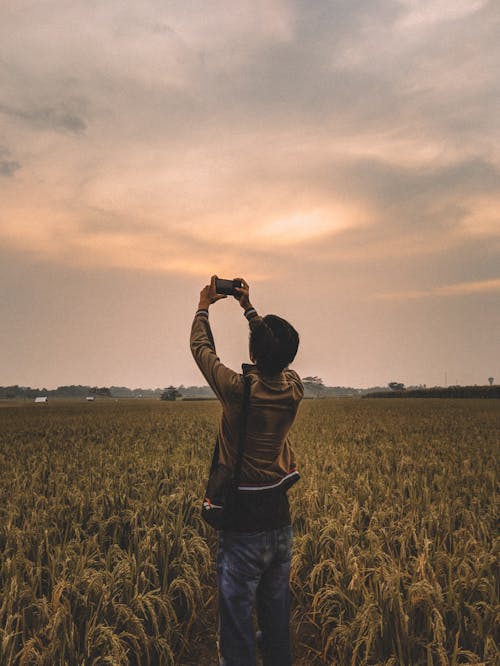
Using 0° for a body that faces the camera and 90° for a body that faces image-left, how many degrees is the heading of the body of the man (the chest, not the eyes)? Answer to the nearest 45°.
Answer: approximately 135°

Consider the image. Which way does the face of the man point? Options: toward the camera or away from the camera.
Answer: away from the camera
